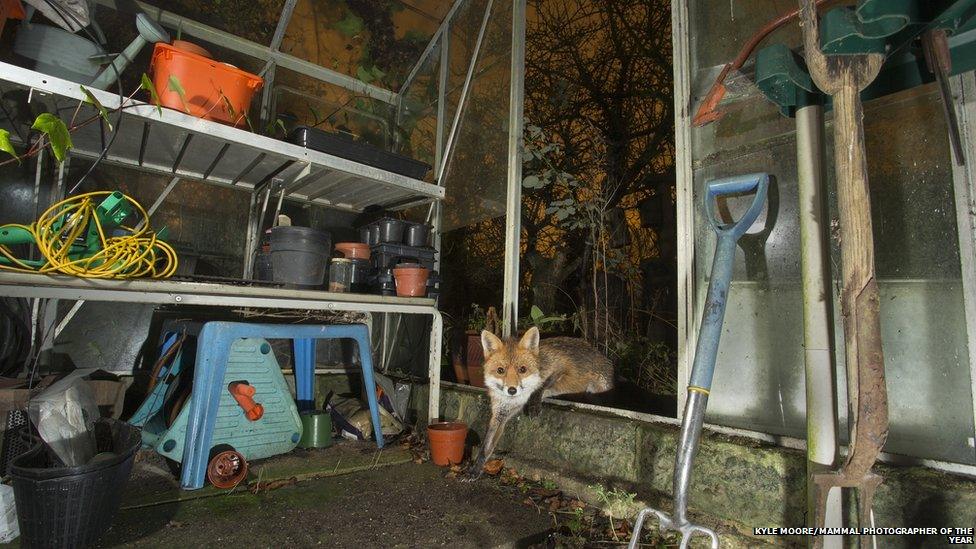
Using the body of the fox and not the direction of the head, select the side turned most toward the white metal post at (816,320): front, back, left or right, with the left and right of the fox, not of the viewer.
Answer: left

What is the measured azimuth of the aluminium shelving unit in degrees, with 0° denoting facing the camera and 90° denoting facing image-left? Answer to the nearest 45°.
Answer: approximately 315°

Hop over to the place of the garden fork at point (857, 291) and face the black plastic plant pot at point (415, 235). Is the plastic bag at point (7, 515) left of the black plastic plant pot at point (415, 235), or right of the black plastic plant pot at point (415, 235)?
left

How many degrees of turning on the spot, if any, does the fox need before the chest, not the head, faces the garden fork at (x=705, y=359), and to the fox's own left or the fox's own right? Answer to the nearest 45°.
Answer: approximately 90° to the fox's own left

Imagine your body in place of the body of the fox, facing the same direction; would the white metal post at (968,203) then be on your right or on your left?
on your left

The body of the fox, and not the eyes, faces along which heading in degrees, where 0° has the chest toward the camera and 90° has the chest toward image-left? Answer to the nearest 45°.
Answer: approximately 45°
